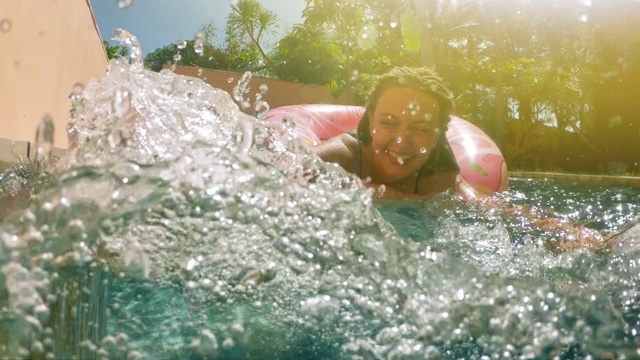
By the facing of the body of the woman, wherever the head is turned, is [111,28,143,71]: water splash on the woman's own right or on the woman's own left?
on the woman's own right

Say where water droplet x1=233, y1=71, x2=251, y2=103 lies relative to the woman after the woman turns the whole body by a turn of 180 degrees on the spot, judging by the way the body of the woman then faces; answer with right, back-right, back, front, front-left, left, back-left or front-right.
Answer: back-left

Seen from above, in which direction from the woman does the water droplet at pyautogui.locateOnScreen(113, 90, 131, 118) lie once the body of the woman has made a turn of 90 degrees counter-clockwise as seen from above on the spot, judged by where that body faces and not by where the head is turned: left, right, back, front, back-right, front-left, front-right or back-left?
back-right

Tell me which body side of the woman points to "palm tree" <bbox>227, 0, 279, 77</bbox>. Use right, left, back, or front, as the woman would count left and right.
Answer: back

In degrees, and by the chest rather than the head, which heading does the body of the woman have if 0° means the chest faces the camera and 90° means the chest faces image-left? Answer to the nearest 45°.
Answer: approximately 0°

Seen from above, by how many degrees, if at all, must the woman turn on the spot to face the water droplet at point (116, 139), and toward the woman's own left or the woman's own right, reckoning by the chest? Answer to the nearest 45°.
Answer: approximately 45° to the woman's own right

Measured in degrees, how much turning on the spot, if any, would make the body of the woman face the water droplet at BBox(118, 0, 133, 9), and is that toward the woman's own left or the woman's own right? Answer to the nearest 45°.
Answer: approximately 45° to the woman's own right

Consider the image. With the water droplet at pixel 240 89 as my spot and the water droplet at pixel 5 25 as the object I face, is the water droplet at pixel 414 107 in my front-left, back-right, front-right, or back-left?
back-right
